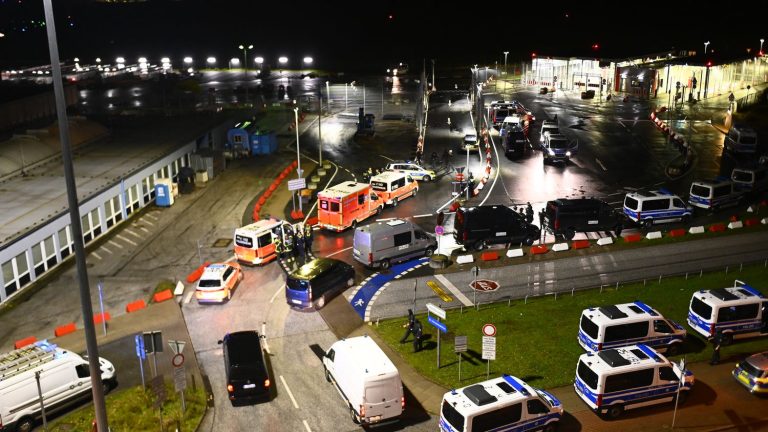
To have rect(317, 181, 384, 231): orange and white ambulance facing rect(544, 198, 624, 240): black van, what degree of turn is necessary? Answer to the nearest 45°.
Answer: approximately 45° to its right

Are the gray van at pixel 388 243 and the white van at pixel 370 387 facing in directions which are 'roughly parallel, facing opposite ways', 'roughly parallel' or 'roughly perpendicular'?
roughly perpendicular

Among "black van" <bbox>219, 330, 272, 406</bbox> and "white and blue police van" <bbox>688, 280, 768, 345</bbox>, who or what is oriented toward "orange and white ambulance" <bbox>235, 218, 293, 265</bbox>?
the black van

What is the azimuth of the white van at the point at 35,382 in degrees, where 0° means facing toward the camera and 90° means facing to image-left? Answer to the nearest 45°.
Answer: approximately 225°

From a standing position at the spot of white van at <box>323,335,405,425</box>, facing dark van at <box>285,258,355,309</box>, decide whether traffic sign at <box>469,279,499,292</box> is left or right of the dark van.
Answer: right

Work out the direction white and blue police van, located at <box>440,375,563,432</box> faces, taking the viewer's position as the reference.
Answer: facing away from the viewer and to the right of the viewer

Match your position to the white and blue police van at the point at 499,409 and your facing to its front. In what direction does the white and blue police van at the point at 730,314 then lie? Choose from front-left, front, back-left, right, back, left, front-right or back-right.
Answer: front

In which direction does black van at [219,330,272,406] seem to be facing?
away from the camera

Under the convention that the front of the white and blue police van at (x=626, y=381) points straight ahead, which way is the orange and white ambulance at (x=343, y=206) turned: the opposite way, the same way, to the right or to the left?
the same way
